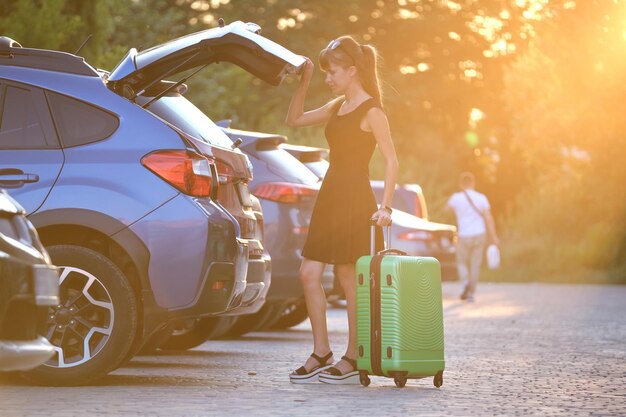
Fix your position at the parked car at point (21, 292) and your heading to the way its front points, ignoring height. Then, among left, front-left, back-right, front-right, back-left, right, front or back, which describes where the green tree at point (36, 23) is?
back-left

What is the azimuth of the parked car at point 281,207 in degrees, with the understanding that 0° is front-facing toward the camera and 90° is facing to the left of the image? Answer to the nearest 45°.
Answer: approximately 135°

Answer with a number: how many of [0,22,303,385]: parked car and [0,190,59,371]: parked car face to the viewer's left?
1

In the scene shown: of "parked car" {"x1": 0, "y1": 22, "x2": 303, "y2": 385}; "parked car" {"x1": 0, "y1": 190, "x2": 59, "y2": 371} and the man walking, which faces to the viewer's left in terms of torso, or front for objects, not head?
"parked car" {"x1": 0, "y1": 22, "x2": 303, "y2": 385}

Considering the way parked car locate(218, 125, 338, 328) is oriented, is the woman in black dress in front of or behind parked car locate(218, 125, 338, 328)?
behind

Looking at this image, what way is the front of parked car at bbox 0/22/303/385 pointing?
to the viewer's left

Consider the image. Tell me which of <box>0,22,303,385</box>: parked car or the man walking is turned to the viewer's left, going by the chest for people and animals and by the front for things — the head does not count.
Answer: the parked car
